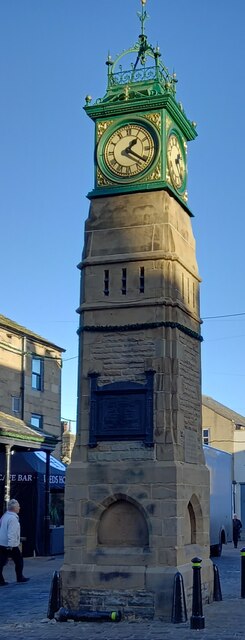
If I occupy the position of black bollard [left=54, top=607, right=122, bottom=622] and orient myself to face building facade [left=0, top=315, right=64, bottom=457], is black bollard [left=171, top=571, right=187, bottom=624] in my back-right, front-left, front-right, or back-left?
back-right

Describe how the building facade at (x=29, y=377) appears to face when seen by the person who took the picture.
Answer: facing the viewer and to the right of the viewer

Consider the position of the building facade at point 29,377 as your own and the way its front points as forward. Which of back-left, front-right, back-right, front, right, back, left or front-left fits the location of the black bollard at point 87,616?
front-right

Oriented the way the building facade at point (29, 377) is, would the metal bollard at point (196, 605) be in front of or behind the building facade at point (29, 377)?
in front

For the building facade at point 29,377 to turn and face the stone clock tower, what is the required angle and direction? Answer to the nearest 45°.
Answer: approximately 45° to its right

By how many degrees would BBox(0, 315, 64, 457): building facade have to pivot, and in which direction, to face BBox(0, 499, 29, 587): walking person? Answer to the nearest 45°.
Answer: approximately 45° to its right
